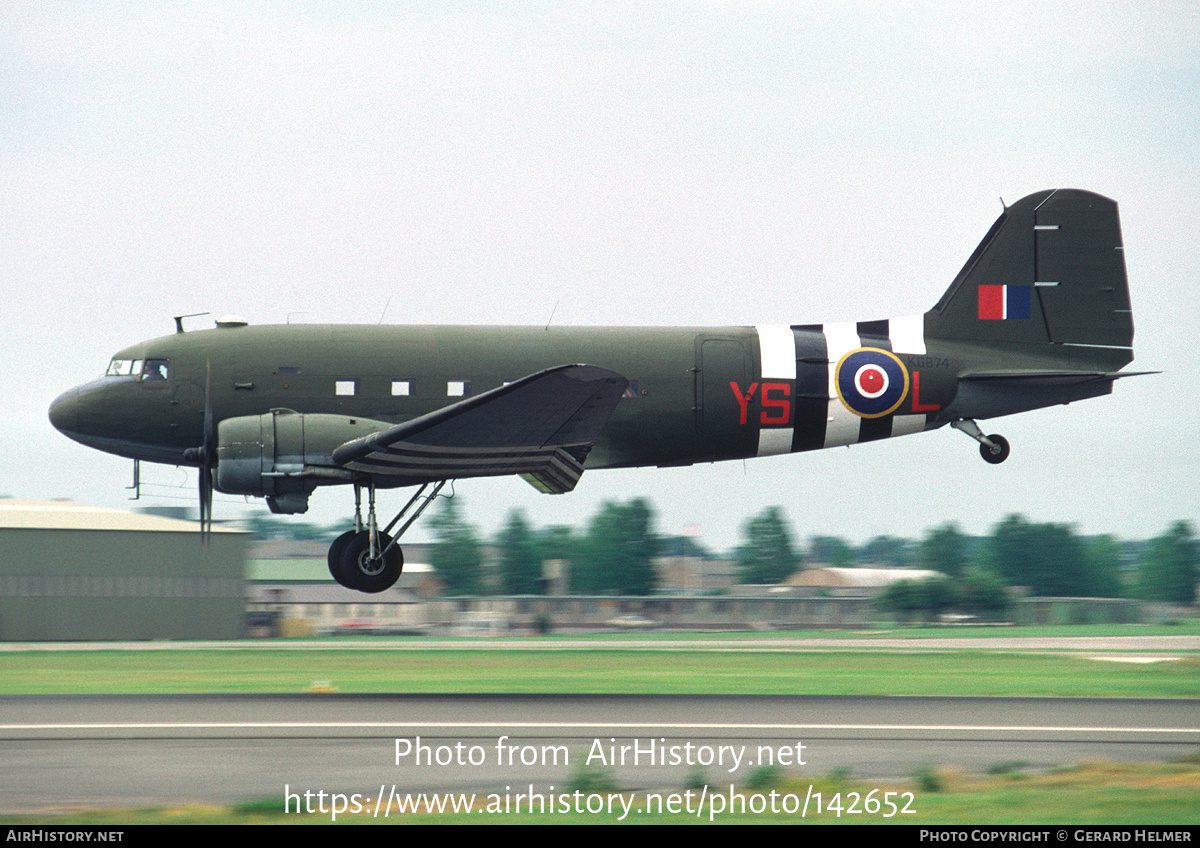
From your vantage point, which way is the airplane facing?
to the viewer's left
